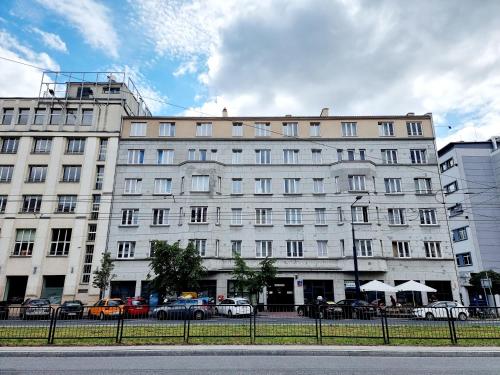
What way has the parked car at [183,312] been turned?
to the viewer's left

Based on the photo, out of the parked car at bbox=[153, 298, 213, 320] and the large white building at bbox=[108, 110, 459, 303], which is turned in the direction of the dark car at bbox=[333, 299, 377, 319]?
the large white building

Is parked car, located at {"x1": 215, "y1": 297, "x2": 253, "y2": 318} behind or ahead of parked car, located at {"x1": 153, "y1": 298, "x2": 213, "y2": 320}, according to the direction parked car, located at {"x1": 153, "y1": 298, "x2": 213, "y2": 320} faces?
behind

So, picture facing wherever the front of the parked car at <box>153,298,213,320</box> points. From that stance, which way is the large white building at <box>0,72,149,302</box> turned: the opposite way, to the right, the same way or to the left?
to the left

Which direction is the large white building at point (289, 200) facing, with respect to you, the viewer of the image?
facing the viewer

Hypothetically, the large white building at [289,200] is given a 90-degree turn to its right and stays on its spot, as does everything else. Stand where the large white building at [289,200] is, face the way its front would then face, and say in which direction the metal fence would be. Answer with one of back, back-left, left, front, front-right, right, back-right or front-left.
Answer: left

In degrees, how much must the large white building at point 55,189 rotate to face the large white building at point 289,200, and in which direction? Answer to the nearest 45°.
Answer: approximately 45° to its left

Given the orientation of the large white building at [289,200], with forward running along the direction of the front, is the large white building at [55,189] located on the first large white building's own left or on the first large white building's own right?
on the first large white building's own right

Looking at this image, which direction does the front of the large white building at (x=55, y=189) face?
toward the camera

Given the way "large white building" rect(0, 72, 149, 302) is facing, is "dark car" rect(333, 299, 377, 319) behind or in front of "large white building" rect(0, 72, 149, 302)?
in front

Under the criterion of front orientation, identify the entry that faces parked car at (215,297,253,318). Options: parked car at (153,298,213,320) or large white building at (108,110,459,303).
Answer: the large white building

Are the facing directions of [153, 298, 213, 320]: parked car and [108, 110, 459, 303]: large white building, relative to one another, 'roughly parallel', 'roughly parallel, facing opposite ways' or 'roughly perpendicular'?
roughly perpendicular

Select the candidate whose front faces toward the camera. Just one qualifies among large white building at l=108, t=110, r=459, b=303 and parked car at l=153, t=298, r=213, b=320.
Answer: the large white building

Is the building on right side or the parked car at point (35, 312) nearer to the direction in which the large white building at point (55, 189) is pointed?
the parked car

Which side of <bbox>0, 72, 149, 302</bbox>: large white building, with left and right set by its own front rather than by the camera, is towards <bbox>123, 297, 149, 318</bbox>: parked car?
front

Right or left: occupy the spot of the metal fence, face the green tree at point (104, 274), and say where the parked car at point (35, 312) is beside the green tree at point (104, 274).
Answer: left
